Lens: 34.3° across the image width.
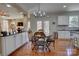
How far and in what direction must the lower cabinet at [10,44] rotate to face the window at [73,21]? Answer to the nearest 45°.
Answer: approximately 45° to its left

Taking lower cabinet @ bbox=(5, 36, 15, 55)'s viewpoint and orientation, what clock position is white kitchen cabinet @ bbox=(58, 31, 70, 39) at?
The white kitchen cabinet is roughly at 11 o'clock from the lower cabinet.

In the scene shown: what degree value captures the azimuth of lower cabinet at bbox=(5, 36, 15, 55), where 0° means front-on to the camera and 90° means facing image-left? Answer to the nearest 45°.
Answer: approximately 315°
